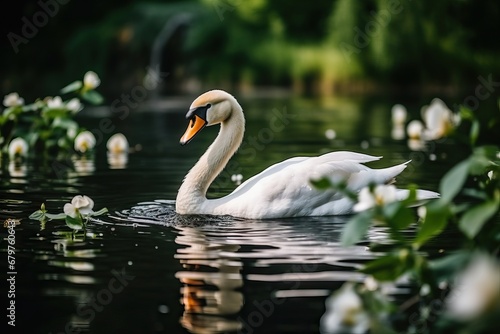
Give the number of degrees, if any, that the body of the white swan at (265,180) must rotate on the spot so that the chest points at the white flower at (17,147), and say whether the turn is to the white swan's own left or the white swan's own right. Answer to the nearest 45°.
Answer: approximately 45° to the white swan's own right

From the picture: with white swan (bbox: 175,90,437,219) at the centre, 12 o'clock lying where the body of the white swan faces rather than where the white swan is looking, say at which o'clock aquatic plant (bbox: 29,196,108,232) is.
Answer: The aquatic plant is roughly at 11 o'clock from the white swan.

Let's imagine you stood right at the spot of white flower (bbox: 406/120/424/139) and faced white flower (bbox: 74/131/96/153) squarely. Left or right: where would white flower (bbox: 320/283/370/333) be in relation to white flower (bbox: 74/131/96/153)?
left

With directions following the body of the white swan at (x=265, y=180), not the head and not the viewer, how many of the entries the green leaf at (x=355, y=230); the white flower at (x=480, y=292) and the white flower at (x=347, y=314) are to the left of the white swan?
3

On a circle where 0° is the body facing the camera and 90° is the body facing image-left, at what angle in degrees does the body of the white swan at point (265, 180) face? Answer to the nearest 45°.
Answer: approximately 90°

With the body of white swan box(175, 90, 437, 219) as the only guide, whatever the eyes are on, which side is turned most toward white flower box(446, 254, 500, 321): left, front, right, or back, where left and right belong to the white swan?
left

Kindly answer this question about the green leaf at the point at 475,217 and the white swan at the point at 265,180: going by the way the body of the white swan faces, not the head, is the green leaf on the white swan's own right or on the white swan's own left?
on the white swan's own left

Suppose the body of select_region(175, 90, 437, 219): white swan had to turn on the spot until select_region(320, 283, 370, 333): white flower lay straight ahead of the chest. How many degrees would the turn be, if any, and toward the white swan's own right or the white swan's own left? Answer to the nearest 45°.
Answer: approximately 90° to the white swan's own left

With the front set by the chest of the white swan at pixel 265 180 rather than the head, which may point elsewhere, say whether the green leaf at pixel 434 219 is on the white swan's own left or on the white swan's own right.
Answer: on the white swan's own left

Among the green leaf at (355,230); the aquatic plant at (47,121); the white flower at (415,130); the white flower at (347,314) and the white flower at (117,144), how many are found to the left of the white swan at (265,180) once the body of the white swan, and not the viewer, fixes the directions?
2

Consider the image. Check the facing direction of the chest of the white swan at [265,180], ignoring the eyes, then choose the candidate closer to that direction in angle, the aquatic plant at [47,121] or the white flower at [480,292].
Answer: the aquatic plant
